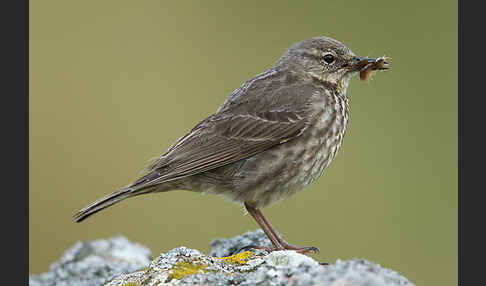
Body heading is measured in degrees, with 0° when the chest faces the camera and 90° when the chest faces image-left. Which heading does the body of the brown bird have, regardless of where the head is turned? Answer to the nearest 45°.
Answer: approximately 270°

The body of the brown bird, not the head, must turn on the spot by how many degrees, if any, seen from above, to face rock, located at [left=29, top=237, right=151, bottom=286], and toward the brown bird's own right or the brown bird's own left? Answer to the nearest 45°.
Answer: approximately 180°
